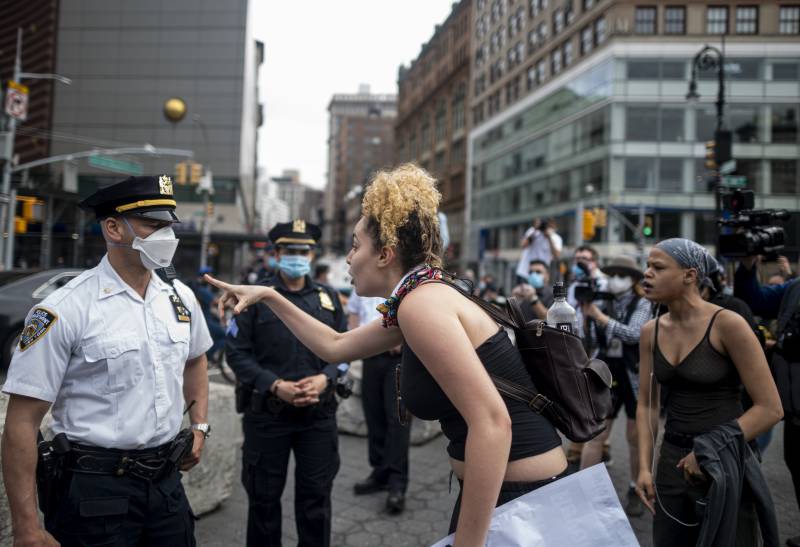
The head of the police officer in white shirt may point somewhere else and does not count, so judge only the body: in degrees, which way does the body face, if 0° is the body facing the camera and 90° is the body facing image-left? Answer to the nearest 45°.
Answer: approximately 315°

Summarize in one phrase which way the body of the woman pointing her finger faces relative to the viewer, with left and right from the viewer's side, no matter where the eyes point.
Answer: facing to the left of the viewer

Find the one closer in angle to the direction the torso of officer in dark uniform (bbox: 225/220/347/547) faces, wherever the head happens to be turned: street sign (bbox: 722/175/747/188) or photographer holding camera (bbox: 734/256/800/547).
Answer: the photographer holding camera

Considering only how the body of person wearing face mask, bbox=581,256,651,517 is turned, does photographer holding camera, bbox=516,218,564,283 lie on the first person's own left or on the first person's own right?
on the first person's own right

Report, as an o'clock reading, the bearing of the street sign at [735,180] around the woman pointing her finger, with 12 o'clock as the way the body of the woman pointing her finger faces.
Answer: The street sign is roughly at 4 o'clock from the woman pointing her finger.

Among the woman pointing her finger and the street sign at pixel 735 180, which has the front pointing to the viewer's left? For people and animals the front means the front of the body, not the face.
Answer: the woman pointing her finger

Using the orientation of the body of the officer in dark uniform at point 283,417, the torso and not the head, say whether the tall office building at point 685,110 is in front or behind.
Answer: behind

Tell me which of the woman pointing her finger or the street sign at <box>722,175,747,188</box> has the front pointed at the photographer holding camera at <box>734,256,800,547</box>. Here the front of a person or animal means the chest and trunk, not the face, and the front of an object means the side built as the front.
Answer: the street sign

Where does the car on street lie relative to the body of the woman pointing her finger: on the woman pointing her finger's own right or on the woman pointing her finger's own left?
on the woman pointing her finger's own right
